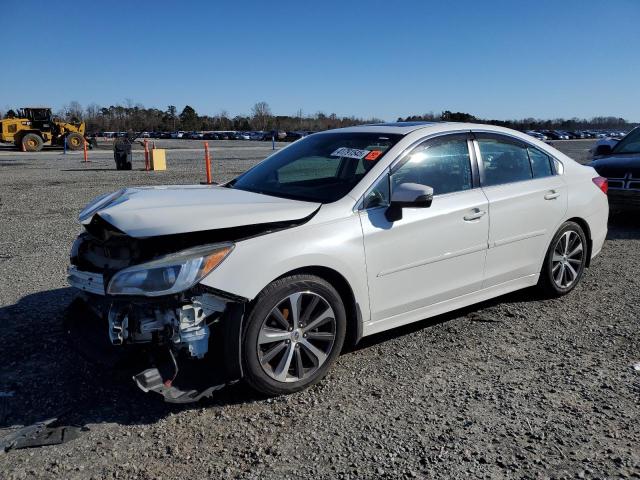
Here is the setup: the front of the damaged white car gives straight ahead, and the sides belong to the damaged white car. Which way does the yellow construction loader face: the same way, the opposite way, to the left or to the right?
the opposite way

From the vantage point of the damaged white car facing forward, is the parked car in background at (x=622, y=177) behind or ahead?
behind

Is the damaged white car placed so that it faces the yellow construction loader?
no

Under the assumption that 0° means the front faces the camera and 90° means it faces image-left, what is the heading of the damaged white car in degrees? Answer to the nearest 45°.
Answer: approximately 45°

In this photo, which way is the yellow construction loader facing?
to the viewer's right

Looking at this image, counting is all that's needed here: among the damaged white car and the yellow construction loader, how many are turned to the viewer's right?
1

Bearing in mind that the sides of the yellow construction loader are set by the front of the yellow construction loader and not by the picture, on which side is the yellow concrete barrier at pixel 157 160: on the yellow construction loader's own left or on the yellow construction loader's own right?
on the yellow construction loader's own right

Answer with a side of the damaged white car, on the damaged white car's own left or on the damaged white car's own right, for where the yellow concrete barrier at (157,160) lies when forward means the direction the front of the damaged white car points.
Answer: on the damaged white car's own right

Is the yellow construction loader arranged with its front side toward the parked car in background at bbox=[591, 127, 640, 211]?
no

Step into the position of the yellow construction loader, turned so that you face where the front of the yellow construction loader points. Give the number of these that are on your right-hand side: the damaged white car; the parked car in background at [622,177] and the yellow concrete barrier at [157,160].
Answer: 3

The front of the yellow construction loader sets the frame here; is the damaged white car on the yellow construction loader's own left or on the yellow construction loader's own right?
on the yellow construction loader's own right
